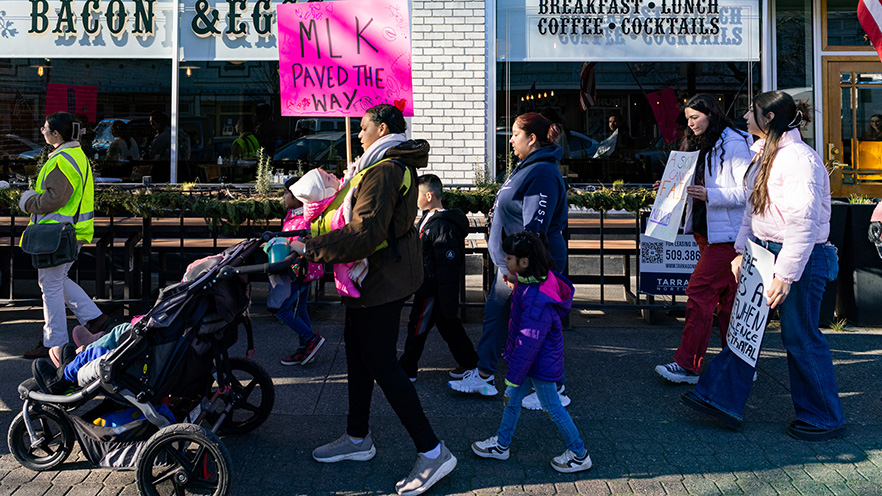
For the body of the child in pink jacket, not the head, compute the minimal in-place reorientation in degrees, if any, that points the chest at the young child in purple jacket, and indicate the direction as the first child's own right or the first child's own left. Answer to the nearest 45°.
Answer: approximately 135° to the first child's own left

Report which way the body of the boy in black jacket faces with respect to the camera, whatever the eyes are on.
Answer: to the viewer's left

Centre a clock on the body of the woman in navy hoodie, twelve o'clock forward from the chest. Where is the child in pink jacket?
The child in pink jacket is roughly at 1 o'clock from the woman in navy hoodie.

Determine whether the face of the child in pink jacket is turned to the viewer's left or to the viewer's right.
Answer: to the viewer's left

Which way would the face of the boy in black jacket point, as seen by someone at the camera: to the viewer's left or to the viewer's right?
to the viewer's left

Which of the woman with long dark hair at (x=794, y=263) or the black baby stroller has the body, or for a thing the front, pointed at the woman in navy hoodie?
the woman with long dark hair

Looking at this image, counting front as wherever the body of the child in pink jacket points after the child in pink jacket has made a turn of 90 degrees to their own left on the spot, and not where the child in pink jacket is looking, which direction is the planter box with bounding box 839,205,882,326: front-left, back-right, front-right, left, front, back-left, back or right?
left

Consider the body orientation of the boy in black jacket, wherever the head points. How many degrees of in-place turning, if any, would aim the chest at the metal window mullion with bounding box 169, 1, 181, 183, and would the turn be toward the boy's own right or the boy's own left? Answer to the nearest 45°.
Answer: approximately 45° to the boy's own right

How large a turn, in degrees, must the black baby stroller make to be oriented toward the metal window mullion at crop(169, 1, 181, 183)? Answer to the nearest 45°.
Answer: approximately 90° to its right

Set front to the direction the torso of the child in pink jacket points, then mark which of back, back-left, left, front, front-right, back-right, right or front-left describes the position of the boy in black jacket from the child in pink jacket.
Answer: back-left

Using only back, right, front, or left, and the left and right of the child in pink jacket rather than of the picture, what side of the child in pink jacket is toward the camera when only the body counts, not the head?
left

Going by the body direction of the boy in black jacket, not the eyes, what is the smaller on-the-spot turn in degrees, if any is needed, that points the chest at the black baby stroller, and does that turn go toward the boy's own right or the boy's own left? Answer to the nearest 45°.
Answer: approximately 45° to the boy's own left

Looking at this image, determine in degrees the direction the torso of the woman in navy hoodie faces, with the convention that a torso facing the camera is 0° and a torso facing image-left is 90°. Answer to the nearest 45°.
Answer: approximately 90°
